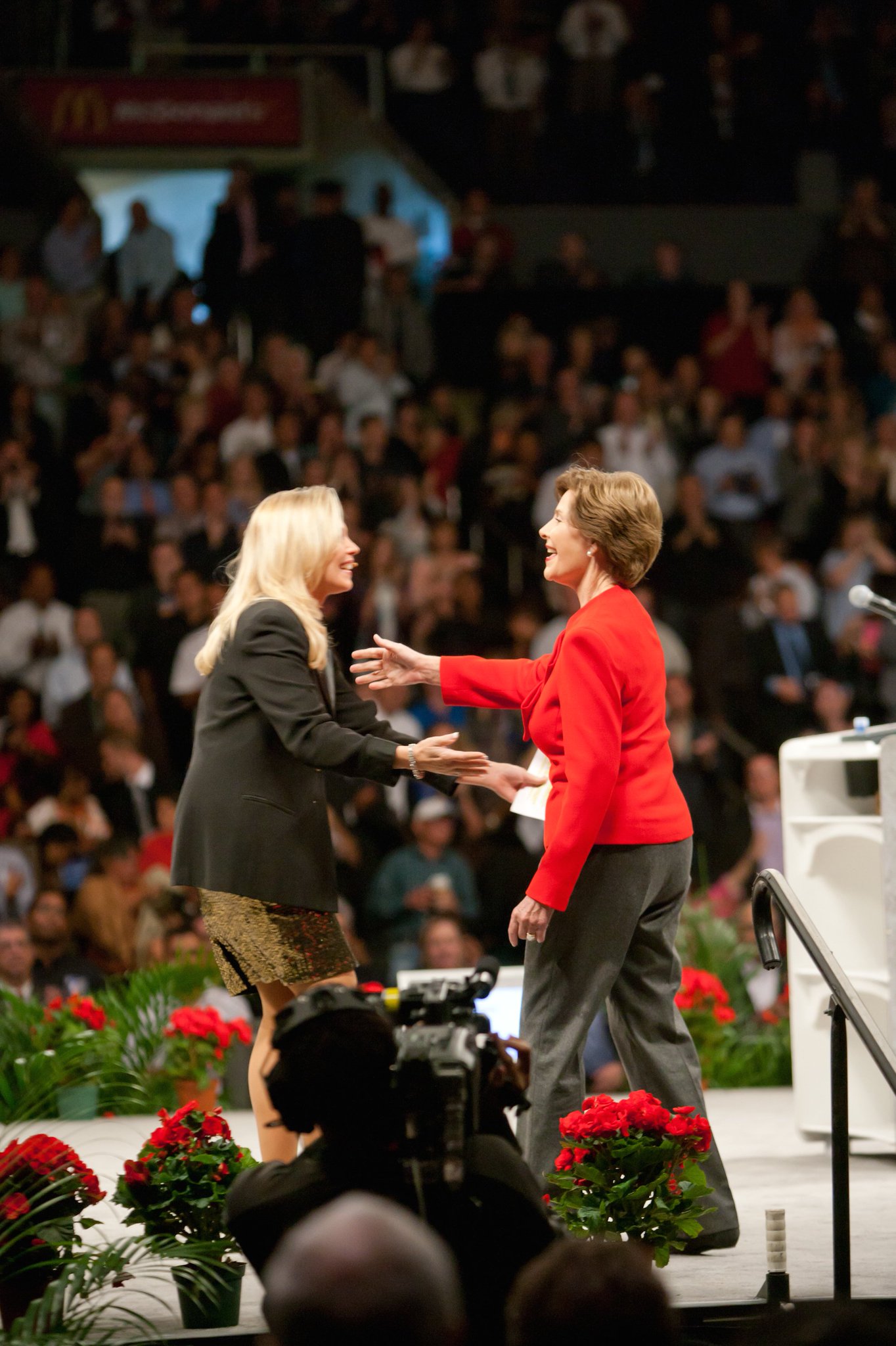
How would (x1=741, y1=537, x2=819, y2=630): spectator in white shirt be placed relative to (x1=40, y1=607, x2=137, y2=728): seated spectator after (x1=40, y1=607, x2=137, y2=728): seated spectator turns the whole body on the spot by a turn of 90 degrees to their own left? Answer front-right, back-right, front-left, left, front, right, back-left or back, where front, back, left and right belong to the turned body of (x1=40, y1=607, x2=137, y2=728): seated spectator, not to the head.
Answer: front-right

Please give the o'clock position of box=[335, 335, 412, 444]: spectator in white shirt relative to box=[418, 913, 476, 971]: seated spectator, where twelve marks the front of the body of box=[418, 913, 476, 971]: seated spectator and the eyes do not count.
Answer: box=[335, 335, 412, 444]: spectator in white shirt is roughly at 6 o'clock from box=[418, 913, 476, 971]: seated spectator.

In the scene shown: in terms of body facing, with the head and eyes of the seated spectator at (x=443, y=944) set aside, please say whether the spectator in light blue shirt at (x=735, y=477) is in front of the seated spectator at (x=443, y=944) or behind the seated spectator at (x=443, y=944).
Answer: behind

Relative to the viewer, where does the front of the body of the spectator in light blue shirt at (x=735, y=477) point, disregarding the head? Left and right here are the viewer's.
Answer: facing the viewer

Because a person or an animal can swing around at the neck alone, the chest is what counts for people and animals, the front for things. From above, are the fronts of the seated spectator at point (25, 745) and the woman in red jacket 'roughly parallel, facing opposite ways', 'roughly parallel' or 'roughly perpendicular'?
roughly perpendicular

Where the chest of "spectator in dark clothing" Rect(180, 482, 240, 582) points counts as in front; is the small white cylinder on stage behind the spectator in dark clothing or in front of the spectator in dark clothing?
in front

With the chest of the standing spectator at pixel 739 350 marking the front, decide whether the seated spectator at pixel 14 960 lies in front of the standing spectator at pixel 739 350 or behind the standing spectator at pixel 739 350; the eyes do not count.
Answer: in front

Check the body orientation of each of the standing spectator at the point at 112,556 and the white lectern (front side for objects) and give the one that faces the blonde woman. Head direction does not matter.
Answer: the standing spectator

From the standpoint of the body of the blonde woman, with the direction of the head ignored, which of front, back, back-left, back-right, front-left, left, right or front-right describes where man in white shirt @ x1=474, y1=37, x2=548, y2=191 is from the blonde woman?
left

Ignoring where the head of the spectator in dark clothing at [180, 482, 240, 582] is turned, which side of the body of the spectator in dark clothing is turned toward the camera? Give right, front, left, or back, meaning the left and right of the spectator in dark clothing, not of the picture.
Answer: front

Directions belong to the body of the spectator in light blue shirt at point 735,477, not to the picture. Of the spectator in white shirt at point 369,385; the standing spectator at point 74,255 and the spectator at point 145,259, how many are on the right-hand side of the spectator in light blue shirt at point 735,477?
3
